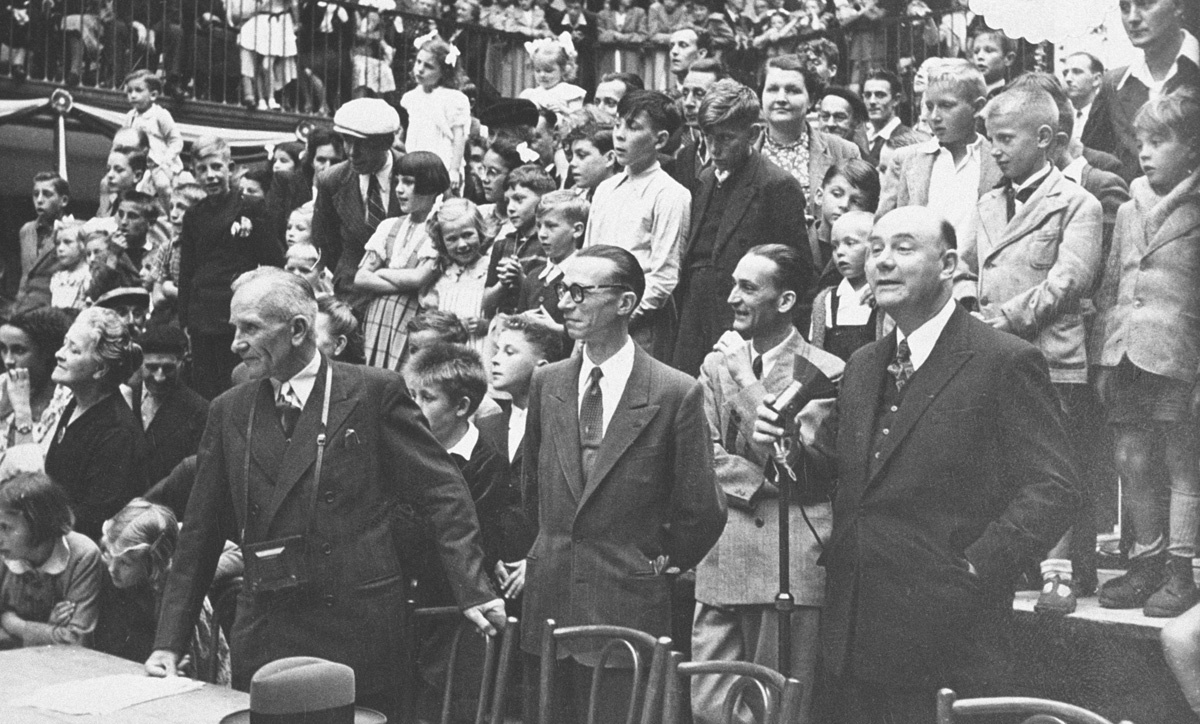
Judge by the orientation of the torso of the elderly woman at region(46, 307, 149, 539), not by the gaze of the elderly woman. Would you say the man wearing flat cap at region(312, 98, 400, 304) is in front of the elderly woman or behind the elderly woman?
behind

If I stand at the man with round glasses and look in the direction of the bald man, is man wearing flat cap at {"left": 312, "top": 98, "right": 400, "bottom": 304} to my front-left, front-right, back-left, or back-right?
back-left

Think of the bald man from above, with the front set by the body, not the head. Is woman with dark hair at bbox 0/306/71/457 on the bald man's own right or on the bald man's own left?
on the bald man's own right

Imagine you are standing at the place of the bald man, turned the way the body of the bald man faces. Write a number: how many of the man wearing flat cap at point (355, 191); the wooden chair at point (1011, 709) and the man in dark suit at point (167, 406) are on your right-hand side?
2
